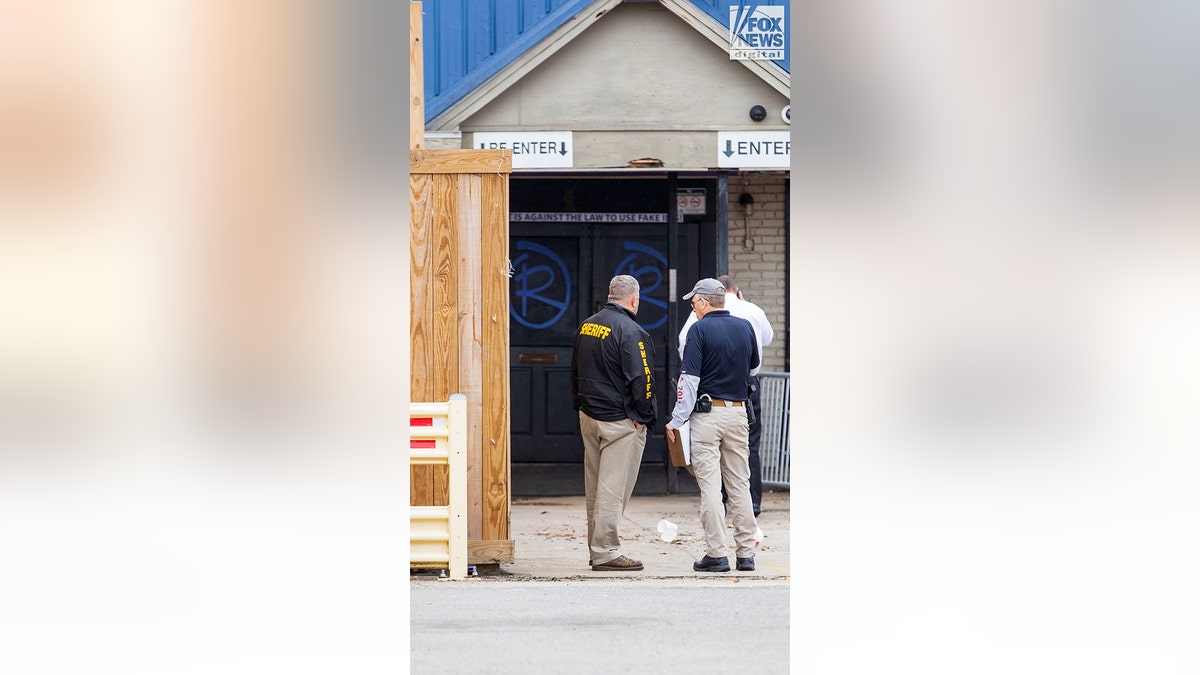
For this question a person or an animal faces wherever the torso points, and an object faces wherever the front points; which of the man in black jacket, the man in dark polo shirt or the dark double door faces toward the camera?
the dark double door

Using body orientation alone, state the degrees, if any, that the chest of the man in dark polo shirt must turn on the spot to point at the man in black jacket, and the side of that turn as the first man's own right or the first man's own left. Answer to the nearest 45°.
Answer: approximately 45° to the first man's own left

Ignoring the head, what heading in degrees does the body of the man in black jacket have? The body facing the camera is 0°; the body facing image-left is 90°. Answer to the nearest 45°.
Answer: approximately 225°

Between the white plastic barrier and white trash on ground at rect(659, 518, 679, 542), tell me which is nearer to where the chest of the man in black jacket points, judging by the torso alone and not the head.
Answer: the white trash on ground

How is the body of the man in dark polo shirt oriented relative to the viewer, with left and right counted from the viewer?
facing away from the viewer and to the left of the viewer

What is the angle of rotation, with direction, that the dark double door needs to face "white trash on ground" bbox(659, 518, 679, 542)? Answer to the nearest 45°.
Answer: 0° — it already faces it

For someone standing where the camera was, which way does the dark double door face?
facing the viewer

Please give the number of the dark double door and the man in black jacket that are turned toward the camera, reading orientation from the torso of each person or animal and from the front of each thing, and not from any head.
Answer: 1

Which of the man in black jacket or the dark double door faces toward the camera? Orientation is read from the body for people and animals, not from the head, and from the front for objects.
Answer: the dark double door

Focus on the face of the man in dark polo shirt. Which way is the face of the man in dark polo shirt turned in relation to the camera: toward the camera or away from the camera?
away from the camera

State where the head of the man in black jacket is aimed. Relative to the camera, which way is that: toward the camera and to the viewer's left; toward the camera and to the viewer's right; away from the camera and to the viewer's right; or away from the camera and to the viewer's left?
away from the camera and to the viewer's right

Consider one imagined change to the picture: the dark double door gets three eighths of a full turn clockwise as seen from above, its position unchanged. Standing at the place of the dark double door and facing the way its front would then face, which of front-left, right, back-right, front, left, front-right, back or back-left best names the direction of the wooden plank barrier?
back-left

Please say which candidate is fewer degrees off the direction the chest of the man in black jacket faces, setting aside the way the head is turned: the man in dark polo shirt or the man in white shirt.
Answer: the man in white shirt

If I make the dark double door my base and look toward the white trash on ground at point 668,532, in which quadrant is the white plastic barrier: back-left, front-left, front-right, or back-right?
front-right

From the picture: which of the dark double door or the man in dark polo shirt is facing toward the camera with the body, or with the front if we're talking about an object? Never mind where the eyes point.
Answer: the dark double door

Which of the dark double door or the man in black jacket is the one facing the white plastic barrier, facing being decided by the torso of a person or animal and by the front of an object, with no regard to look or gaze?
the dark double door
